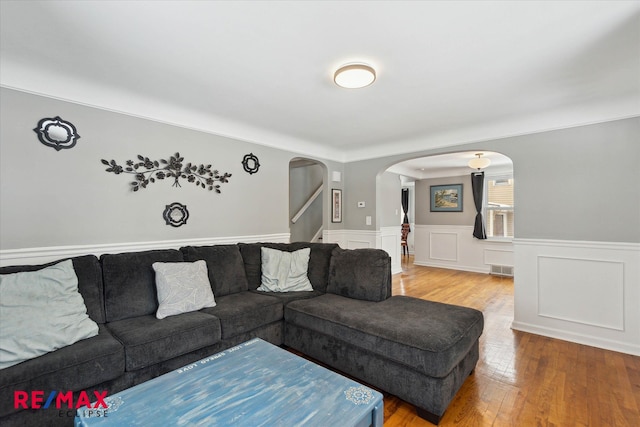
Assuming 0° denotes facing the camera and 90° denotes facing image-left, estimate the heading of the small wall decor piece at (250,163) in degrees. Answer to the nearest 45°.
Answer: approximately 315°

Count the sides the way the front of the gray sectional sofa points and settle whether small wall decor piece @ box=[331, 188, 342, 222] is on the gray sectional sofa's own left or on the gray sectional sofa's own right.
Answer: on the gray sectional sofa's own left

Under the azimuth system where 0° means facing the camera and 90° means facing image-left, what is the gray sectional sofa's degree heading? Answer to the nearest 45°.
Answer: approximately 315°

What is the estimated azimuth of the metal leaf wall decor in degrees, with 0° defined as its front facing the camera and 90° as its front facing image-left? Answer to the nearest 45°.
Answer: approximately 315°

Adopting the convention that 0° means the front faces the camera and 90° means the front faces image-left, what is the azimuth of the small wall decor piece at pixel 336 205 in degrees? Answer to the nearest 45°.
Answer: approximately 315°

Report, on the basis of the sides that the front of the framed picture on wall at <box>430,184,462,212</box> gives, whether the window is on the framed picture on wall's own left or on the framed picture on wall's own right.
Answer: on the framed picture on wall's own left
